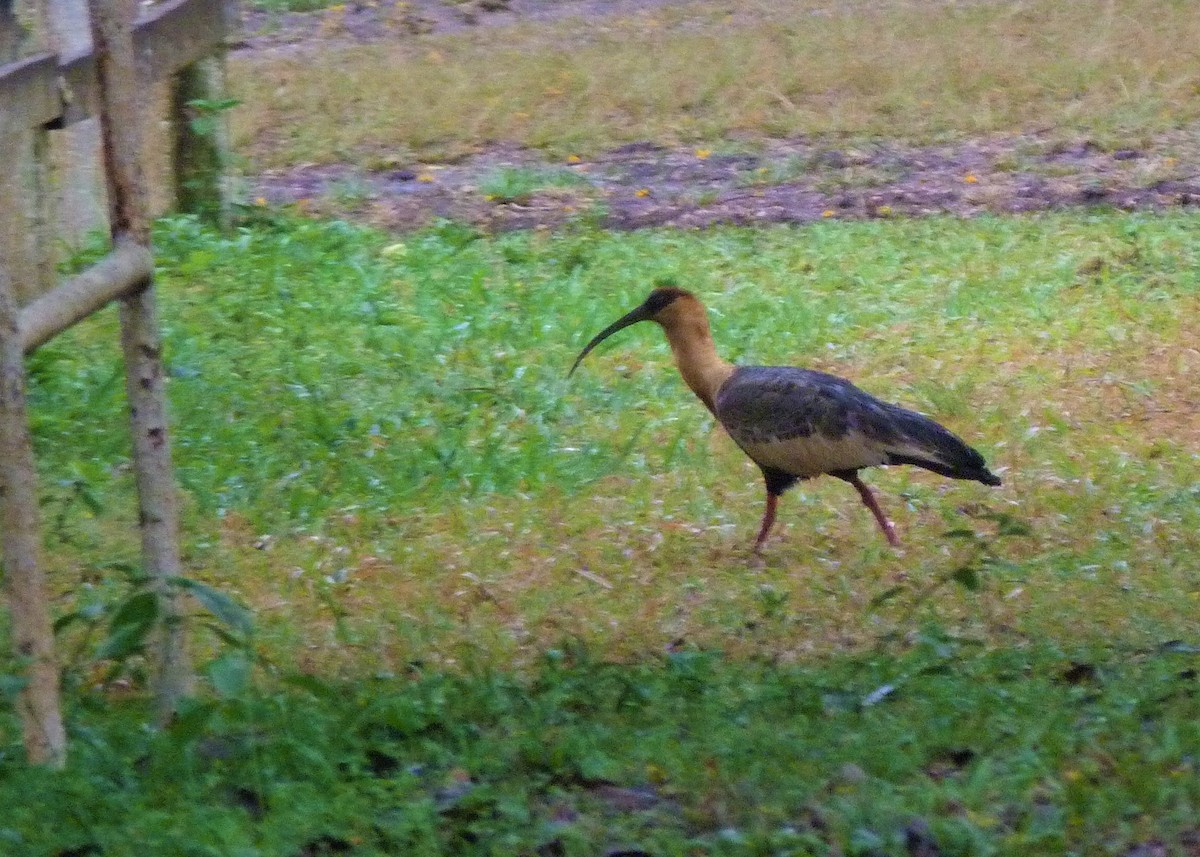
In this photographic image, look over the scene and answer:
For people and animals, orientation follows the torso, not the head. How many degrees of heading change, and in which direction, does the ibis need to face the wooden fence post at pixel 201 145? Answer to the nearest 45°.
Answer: approximately 45° to its right

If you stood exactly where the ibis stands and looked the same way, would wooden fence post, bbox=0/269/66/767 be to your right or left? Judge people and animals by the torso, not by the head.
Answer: on your left

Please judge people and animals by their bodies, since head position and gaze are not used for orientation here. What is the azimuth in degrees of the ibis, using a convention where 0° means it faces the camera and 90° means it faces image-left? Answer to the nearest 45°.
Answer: approximately 90°

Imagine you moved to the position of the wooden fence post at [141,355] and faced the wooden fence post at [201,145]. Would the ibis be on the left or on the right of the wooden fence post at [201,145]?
right

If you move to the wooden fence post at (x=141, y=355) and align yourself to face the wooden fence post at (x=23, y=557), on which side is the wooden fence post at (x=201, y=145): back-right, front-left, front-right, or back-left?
back-right

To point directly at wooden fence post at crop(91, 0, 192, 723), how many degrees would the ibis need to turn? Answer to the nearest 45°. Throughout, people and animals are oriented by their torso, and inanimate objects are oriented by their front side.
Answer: approximately 45° to its left
